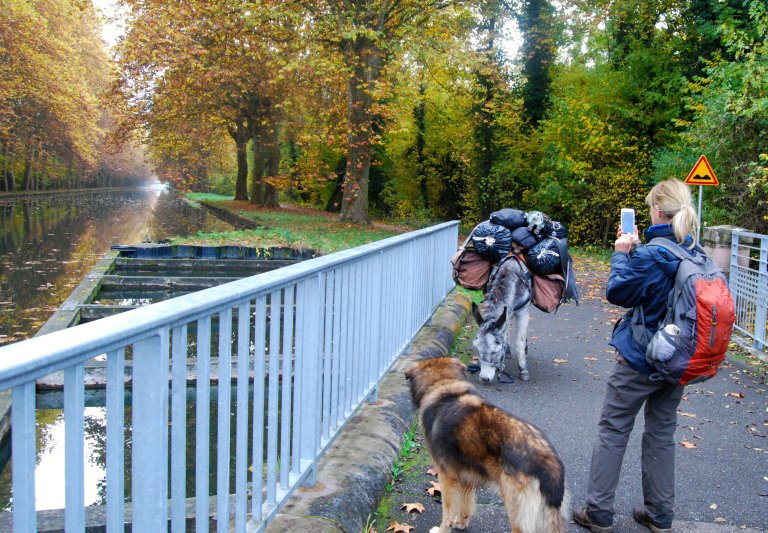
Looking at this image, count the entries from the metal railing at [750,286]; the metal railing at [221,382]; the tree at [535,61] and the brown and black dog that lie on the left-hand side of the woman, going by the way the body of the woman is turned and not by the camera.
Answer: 2

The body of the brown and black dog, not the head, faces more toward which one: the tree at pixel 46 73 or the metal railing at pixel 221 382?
the tree

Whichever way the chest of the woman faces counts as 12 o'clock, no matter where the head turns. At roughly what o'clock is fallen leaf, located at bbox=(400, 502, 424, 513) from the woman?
The fallen leaf is roughly at 10 o'clock from the woman.

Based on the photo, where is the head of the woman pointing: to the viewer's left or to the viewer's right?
to the viewer's left

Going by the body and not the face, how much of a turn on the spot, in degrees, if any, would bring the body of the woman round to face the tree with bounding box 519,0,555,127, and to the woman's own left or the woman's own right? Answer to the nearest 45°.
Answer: approximately 45° to the woman's own right

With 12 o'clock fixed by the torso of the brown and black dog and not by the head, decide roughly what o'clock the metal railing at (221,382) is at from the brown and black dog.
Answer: The metal railing is roughly at 9 o'clock from the brown and black dog.

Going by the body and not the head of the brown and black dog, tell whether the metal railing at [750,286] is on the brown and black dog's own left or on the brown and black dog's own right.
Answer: on the brown and black dog's own right

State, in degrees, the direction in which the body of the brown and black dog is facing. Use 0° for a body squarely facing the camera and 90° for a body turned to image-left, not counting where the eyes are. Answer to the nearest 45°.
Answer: approximately 135°

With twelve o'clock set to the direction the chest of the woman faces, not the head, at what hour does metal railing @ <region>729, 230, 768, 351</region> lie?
The metal railing is roughly at 2 o'clock from the woman.

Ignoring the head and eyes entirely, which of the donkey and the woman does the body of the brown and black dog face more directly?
the donkey

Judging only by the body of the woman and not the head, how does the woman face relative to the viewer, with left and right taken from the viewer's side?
facing away from the viewer and to the left of the viewer

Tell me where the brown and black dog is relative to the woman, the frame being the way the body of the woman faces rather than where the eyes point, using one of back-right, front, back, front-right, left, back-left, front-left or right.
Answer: left
